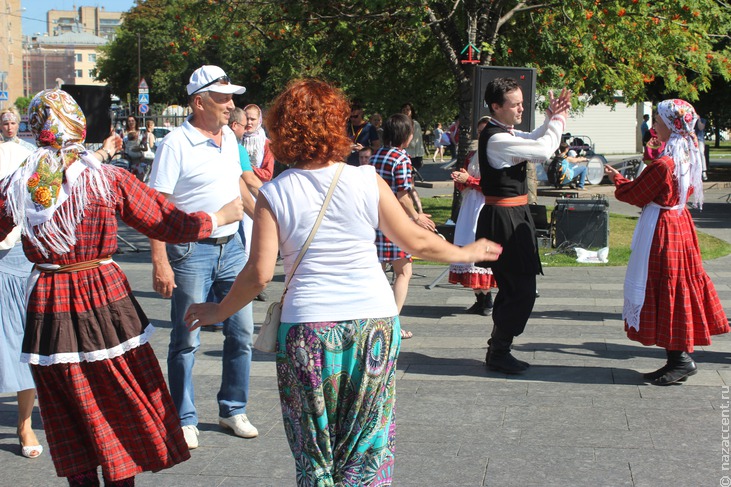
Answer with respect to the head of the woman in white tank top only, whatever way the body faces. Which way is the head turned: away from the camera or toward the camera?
away from the camera

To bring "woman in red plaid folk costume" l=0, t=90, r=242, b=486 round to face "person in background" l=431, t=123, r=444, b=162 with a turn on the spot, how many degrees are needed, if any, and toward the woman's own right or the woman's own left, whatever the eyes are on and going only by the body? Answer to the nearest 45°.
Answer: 0° — they already face them

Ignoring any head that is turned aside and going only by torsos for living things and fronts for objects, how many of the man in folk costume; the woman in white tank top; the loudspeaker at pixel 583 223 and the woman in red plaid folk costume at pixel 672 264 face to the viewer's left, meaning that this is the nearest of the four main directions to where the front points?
1

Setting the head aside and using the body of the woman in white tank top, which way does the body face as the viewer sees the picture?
away from the camera

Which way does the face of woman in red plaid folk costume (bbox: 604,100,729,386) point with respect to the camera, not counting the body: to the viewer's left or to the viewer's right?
to the viewer's left

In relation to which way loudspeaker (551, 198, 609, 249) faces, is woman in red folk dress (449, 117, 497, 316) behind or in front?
in front

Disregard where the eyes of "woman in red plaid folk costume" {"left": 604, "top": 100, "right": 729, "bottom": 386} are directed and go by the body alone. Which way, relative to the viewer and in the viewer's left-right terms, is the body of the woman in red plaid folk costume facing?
facing to the left of the viewer

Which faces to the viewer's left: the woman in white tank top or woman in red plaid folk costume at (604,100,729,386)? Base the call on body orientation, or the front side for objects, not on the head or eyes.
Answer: the woman in red plaid folk costume

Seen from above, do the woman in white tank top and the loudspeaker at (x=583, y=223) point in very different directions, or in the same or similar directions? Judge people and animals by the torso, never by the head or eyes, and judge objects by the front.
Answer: very different directions

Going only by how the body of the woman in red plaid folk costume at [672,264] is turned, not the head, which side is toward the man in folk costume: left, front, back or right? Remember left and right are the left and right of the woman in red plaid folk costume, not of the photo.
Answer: front

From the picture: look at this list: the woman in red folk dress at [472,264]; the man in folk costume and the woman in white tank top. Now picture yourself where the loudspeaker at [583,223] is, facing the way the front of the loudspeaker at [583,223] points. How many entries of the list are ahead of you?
3
